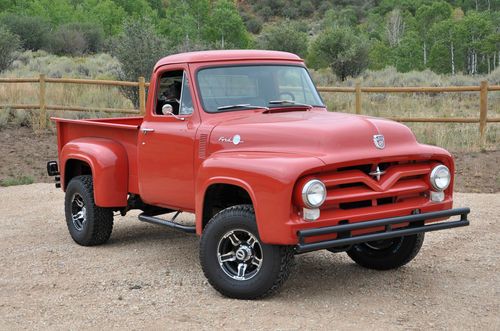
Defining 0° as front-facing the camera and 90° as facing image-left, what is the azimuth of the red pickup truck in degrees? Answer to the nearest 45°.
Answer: approximately 315°

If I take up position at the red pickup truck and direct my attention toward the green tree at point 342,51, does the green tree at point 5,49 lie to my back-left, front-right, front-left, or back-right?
front-left

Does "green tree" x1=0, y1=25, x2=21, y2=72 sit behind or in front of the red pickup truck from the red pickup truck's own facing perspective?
behind

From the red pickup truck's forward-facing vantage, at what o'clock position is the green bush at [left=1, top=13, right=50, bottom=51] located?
The green bush is roughly at 7 o'clock from the red pickup truck.

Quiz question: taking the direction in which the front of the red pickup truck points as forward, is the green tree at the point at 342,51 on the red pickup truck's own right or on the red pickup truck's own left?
on the red pickup truck's own left

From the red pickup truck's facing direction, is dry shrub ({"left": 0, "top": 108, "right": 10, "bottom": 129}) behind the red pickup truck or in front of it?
behind

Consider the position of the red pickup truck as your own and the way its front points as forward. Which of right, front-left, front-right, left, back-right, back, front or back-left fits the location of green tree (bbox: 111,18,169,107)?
back-left

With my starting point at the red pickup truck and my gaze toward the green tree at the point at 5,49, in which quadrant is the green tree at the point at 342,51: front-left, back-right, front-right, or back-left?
front-right
